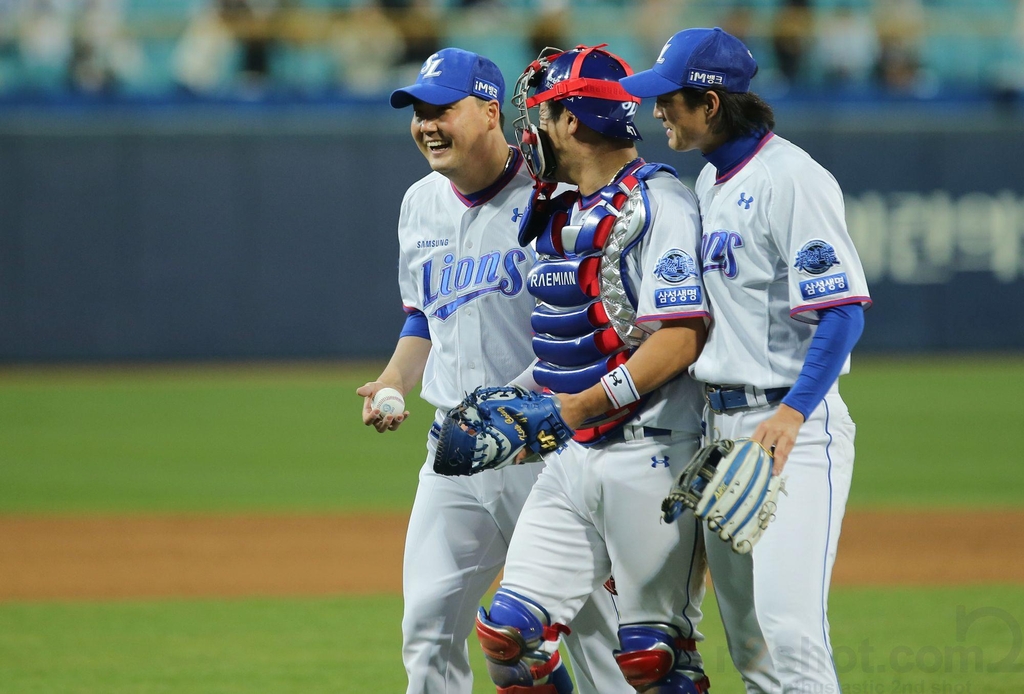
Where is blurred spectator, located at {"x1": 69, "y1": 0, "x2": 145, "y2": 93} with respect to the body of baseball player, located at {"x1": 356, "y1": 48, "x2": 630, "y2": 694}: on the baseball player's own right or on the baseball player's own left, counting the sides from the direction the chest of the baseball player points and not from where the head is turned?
on the baseball player's own right

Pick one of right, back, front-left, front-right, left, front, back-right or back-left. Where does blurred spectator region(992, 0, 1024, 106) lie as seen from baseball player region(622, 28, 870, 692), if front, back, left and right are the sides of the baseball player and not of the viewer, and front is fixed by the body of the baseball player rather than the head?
back-right

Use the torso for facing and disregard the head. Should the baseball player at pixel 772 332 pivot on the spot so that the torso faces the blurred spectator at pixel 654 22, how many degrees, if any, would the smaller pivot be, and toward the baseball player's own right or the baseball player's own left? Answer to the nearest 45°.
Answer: approximately 135° to the baseball player's own right

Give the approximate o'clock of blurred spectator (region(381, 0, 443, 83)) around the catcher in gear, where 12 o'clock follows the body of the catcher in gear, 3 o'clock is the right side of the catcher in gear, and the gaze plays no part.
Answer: The blurred spectator is roughly at 4 o'clock from the catcher in gear.

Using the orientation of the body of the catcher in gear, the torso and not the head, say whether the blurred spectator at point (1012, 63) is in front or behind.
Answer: behind

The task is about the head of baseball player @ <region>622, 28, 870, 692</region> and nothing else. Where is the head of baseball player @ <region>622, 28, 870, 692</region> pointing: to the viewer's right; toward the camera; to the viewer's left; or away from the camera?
to the viewer's left

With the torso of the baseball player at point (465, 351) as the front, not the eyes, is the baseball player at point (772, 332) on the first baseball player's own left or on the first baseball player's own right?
on the first baseball player's own left

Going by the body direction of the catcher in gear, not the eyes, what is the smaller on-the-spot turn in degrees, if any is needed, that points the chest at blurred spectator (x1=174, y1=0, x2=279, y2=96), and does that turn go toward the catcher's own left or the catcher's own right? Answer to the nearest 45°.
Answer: approximately 135° to the catcher's own right

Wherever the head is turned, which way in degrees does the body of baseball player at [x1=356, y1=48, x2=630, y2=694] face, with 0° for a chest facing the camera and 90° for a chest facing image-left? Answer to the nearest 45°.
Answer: approximately 45°

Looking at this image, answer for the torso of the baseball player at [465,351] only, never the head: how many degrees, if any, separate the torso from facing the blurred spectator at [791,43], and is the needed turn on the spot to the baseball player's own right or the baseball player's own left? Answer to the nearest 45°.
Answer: approximately 135° to the baseball player's own right
